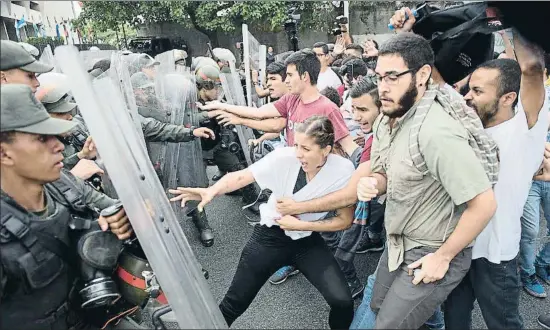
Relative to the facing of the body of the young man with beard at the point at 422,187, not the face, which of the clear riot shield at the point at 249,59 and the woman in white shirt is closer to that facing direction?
the woman in white shirt

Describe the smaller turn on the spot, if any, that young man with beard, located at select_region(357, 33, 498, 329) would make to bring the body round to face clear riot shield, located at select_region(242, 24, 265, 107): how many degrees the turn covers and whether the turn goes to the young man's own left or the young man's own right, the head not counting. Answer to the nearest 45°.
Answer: approximately 90° to the young man's own right

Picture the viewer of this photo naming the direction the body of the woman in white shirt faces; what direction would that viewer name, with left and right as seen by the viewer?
facing the viewer and to the left of the viewer

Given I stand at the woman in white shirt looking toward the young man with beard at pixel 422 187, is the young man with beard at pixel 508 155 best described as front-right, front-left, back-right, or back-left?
front-left

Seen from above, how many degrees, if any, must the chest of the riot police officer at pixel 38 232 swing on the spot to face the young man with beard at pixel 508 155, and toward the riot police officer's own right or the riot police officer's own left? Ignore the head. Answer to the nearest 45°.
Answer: approximately 45° to the riot police officer's own left

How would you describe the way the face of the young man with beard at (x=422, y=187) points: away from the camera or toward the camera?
toward the camera

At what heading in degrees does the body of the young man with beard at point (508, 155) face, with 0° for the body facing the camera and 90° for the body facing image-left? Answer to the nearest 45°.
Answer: approximately 90°

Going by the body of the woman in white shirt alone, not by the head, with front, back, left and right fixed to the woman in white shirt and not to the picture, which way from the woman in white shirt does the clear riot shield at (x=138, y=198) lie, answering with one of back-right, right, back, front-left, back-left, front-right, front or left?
front

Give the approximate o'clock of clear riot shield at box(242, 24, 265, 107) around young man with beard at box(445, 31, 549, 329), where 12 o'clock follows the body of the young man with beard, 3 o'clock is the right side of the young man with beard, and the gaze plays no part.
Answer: The clear riot shield is roughly at 1 o'clock from the young man with beard.

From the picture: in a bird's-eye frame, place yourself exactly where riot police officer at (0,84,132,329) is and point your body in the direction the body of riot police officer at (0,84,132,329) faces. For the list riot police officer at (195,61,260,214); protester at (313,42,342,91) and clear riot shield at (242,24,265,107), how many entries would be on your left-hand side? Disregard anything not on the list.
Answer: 3

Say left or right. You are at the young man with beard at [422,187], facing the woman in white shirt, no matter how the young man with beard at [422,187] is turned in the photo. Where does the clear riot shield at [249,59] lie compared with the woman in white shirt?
right

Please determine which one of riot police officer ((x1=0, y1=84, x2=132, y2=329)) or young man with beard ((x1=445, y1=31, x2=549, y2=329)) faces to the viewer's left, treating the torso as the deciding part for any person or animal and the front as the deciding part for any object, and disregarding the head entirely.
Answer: the young man with beard

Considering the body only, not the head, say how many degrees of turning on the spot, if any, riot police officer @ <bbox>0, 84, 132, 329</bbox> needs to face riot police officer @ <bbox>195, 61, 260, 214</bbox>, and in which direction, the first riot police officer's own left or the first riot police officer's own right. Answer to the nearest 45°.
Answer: approximately 90° to the first riot police officer's own left

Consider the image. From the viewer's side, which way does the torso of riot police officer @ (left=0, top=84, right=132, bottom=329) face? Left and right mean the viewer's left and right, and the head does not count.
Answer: facing the viewer and to the right of the viewer

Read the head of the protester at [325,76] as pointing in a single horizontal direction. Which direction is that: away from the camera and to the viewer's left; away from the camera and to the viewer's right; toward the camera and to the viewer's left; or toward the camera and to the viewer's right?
toward the camera and to the viewer's left

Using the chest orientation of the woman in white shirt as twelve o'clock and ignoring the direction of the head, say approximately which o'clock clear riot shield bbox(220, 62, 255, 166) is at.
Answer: The clear riot shield is roughly at 4 o'clock from the woman in white shirt.

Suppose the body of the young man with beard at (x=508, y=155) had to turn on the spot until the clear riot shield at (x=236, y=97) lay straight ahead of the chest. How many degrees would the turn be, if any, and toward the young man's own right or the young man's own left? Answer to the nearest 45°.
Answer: approximately 45° to the young man's own right
